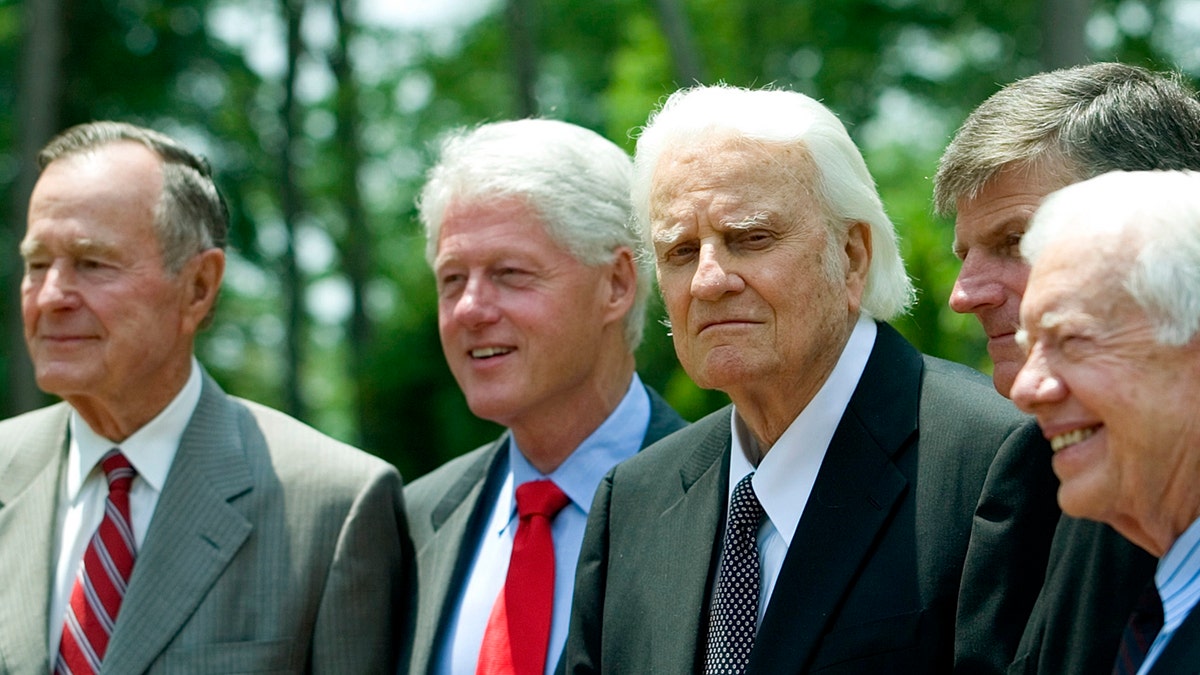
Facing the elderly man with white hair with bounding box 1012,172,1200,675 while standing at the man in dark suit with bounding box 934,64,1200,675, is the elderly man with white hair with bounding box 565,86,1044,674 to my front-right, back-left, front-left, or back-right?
back-right

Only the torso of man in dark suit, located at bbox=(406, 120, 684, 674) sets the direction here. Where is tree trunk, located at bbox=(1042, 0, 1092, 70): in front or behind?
behind

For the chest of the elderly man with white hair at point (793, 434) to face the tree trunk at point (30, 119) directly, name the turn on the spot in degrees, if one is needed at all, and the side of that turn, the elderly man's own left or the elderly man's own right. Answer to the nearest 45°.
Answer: approximately 90° to the elderly man's own right

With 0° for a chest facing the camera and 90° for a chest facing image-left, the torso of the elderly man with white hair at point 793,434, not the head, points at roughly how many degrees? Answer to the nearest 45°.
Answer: approximately 45°

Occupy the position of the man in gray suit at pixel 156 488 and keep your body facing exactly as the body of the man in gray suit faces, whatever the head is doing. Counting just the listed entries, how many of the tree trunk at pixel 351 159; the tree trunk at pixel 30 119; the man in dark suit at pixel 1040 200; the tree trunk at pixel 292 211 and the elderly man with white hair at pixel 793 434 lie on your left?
2

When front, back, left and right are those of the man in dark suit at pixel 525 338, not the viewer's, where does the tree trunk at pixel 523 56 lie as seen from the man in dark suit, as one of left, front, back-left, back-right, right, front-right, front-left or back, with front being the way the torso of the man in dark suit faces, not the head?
back-right

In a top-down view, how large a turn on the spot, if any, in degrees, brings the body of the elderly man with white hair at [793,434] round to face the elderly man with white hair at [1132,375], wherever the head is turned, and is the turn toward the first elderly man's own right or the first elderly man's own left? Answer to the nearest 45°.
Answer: approximately 90° to the first elderly man's own left

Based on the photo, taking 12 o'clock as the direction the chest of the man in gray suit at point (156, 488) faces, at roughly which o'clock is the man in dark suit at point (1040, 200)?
The man in dark suit is roughly at 9 o'clock from the man in gray suit.

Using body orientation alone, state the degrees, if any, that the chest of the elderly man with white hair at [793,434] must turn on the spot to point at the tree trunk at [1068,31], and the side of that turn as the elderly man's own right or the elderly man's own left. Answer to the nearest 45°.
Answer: approximately 135° to the elderly man's own right

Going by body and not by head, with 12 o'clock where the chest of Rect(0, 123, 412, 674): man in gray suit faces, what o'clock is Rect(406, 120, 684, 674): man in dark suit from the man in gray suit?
The man in dark suit is roughly at 8 o'clock from the man in gray suit.
